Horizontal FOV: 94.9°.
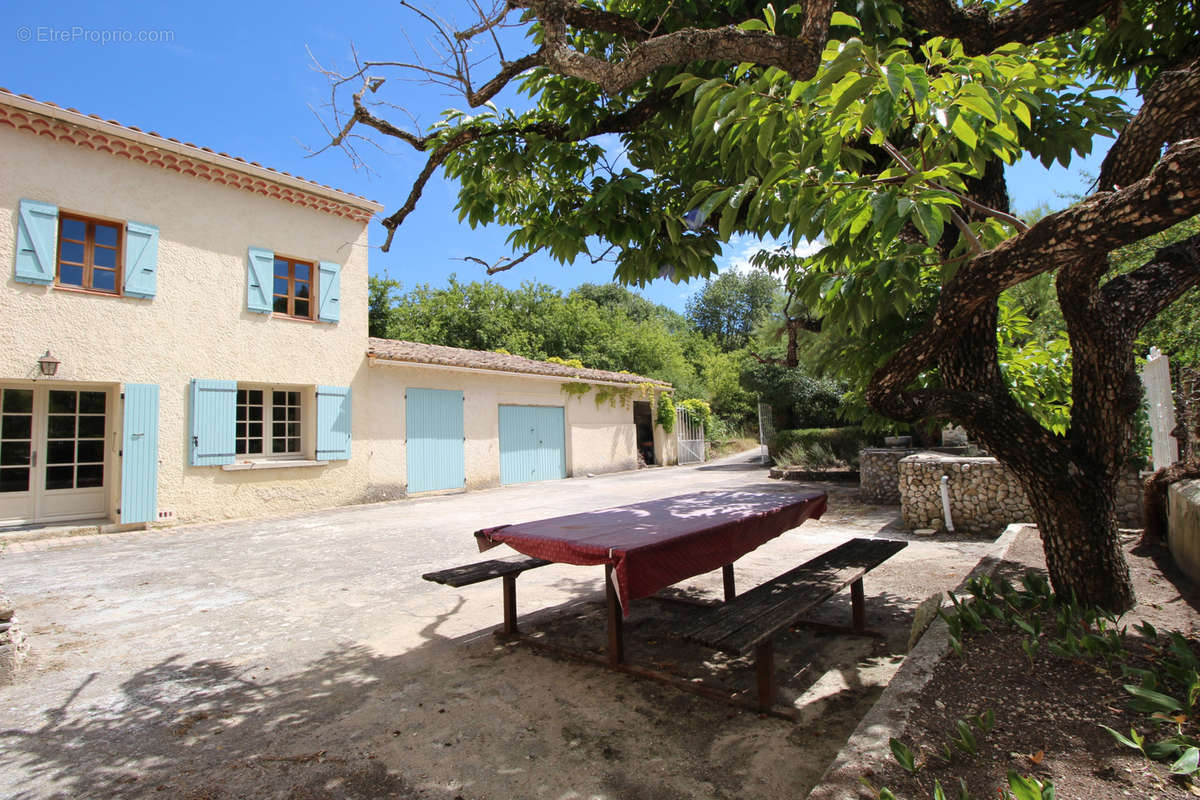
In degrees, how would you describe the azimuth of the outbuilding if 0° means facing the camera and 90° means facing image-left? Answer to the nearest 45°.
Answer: approximately 315°

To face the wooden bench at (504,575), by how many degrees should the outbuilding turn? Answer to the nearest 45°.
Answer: approximately 45° to its right

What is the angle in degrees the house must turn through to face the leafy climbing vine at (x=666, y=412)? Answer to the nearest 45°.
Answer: approximately 90° to its left

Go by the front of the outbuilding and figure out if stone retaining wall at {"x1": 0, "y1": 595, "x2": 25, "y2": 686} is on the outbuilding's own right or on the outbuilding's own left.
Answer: on the outbuilding's own right

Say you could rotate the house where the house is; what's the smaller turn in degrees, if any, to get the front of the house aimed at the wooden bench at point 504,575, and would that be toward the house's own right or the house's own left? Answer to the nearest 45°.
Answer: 0° — it already faces it

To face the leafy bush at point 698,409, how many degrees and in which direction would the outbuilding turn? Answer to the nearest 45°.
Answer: approximately 90° to its left

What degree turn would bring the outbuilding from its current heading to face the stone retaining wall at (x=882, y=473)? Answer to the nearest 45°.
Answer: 0° — it already faces it

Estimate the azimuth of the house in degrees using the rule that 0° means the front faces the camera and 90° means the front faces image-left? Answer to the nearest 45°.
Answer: approximately 315°

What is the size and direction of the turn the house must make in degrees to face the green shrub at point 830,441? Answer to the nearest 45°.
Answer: approximately 45° to its left

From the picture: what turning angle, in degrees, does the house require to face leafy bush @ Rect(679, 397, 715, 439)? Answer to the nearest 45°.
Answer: approximately 90° to its left
